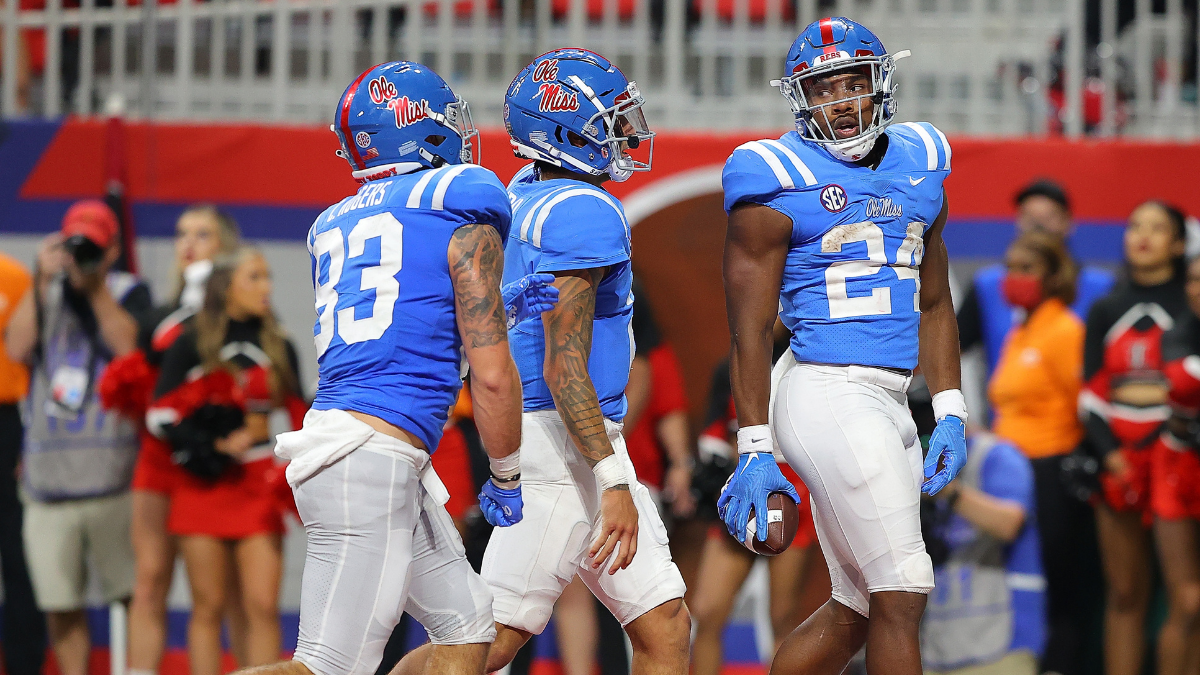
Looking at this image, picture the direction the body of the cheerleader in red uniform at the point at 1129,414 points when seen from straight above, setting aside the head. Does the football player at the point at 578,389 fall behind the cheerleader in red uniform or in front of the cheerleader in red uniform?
in front

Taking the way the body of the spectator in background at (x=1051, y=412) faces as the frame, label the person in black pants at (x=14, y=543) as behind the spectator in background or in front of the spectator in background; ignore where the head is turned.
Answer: in front

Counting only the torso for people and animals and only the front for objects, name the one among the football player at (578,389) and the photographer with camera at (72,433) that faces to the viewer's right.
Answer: the football player

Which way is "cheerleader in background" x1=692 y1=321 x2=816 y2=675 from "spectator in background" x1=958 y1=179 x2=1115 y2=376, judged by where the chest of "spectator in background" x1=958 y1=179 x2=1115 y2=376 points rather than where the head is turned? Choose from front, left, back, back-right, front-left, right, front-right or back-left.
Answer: front-right

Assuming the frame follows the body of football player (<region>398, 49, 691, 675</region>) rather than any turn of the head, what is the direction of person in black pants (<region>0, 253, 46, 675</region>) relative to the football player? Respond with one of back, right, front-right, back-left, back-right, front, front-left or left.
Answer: back-left

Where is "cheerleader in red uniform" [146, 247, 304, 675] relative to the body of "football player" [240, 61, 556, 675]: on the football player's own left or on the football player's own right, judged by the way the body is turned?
on the football player's own left

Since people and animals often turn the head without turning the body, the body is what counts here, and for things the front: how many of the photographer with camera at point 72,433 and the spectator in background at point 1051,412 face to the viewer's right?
0

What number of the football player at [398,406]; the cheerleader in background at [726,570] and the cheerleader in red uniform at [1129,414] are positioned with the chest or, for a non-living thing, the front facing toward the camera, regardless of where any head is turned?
2

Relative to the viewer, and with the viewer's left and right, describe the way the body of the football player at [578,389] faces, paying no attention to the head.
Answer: facing to the right of the viewer

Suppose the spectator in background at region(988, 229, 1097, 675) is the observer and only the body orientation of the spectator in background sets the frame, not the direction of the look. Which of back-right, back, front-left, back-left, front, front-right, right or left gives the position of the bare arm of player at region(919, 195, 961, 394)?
front-left

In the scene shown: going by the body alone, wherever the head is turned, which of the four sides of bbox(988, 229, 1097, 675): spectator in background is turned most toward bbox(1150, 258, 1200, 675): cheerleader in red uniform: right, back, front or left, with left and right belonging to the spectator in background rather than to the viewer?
left
